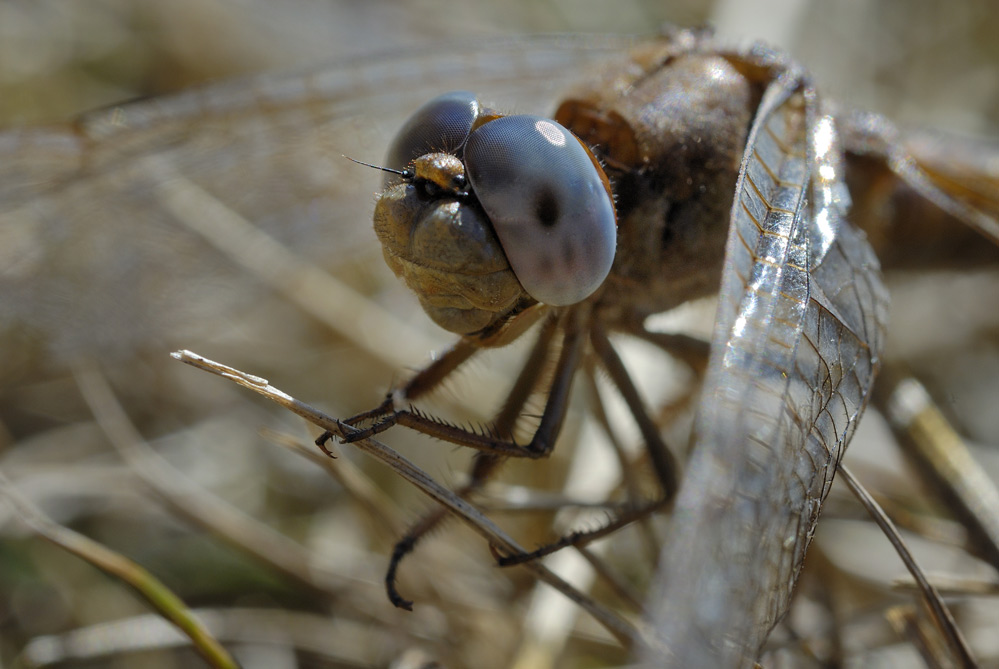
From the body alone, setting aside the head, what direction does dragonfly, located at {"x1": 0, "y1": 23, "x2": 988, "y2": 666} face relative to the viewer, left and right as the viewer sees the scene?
facing the viewer and to the left of the viewer

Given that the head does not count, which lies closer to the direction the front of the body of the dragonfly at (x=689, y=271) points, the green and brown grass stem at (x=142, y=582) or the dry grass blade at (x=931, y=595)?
the green and brown grass stem
